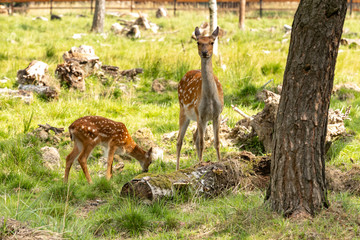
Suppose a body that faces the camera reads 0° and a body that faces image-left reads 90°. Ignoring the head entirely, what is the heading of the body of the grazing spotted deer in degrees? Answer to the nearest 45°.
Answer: approximately 270°

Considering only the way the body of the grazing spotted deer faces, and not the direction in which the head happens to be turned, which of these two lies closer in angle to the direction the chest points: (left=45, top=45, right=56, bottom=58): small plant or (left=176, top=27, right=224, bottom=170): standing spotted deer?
the standing spotted deer

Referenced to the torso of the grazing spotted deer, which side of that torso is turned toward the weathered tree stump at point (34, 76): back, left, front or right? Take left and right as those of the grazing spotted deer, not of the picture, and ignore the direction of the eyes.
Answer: left

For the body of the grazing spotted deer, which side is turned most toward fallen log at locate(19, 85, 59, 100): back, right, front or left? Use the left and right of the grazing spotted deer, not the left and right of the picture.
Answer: left

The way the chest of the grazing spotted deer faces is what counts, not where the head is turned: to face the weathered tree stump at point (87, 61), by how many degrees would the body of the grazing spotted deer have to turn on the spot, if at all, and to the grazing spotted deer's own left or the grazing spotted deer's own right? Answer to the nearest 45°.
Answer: approximately 90° to the grazing spotted deer's own left

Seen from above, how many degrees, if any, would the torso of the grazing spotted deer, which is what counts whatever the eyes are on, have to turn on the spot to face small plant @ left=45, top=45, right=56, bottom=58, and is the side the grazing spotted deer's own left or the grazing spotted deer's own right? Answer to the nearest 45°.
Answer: approximately 90° to the grazing spotted deer's own left

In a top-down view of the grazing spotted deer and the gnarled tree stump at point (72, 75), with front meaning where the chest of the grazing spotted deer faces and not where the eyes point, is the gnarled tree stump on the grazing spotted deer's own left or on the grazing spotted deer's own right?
on the grazing spotted deer's own left

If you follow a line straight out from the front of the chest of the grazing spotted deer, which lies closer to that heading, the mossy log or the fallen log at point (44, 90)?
the mossy log

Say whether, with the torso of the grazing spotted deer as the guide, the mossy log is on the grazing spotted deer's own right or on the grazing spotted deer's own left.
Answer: on the grazing spotted deer's own right

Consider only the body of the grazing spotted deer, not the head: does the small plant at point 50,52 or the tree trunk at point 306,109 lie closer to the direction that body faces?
the tree trunk

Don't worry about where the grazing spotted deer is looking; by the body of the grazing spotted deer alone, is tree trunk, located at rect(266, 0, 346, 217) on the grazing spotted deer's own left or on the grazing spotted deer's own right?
on the grazing spotted deer's own right
